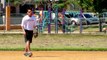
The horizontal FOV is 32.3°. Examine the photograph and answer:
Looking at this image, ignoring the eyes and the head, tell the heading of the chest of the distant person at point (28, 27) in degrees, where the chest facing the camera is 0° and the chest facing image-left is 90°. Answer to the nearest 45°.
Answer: approximately 315°

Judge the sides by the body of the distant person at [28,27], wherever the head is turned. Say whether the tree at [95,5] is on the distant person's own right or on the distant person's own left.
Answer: on the distant person's own left
